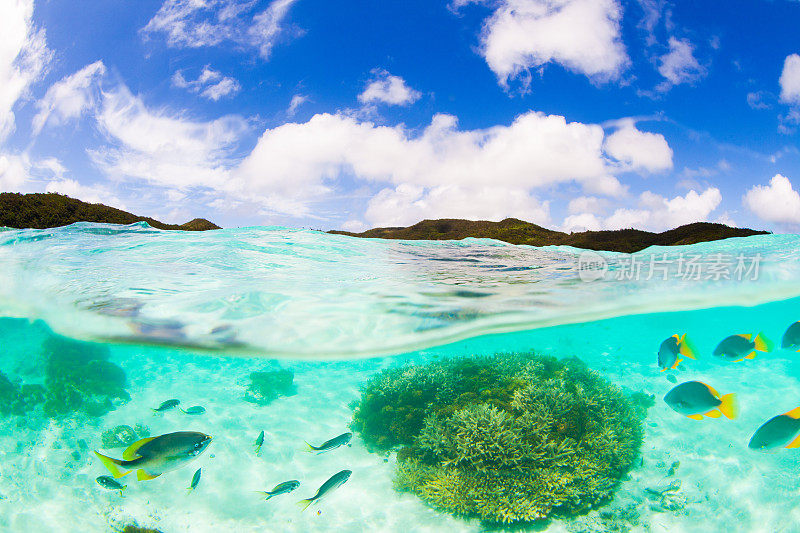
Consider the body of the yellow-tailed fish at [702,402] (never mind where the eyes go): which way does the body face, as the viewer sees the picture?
to the viewer's left

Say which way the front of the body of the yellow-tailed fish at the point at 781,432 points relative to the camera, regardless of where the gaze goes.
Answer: to the viewer's left

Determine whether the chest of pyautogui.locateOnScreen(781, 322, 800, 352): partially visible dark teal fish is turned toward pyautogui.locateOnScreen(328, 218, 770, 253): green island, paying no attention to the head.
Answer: no

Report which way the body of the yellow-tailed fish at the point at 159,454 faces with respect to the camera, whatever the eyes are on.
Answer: to the viewer's right

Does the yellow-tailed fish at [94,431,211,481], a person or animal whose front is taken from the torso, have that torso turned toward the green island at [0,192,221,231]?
no

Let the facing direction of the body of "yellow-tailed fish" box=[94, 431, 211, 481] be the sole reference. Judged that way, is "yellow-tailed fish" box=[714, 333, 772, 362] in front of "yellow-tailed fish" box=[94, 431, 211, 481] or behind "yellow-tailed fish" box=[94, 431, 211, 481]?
in front

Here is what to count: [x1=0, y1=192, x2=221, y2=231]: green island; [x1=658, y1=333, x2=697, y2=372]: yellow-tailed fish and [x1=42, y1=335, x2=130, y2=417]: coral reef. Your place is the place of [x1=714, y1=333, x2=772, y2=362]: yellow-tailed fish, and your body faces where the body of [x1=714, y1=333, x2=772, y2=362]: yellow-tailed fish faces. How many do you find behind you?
0

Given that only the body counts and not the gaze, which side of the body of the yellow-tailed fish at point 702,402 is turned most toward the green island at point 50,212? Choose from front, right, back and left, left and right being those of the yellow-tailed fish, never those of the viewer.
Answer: front

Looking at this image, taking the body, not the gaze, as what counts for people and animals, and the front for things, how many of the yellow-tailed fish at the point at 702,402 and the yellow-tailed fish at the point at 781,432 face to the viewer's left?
2

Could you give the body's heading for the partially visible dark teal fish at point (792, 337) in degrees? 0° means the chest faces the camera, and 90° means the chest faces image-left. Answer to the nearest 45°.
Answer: approximately 90°

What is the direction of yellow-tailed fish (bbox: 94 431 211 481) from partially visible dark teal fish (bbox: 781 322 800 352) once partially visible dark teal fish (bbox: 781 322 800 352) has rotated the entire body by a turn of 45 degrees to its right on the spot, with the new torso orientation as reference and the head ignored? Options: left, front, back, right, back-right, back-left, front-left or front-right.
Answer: left

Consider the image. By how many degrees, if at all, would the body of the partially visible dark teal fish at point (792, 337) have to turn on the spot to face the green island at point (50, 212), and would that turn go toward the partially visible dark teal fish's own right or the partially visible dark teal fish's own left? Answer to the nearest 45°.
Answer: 0° — it already faces it

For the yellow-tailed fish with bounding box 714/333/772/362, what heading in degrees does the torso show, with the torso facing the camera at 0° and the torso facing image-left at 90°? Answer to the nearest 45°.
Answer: approximately 90°
